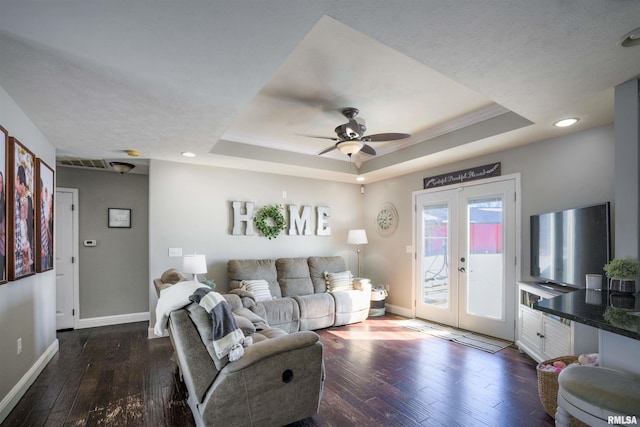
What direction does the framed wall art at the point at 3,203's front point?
to the viewer's right

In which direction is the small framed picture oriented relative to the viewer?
toward the camera

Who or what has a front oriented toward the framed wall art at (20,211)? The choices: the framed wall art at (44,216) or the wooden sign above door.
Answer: the wooden sign above door

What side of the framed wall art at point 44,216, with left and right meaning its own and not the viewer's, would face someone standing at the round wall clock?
front

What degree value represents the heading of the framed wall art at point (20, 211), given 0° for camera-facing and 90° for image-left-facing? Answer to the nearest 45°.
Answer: approximately 270°

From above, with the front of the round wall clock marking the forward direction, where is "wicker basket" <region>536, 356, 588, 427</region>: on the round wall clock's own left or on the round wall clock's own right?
on the round wall clock's own left

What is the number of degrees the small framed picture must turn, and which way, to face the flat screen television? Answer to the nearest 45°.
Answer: approximately 45° to its left

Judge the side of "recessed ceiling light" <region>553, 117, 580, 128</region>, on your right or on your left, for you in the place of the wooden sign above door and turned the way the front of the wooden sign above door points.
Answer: on your left

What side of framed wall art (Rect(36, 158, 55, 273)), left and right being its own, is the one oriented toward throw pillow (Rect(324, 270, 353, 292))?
front

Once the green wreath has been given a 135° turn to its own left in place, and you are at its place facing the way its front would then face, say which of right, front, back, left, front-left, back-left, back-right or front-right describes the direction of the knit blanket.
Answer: back-right

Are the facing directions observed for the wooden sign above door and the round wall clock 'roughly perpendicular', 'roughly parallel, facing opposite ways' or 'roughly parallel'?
roughly parallel

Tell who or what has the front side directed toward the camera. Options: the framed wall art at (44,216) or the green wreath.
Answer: the green wreath

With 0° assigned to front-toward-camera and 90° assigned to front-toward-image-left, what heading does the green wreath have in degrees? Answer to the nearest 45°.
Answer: approximately 0°

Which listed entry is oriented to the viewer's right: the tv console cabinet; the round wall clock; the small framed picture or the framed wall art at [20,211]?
the framed wall art

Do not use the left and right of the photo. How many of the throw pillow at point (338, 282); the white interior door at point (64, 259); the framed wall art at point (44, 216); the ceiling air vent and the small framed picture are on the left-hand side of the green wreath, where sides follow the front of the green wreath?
1
